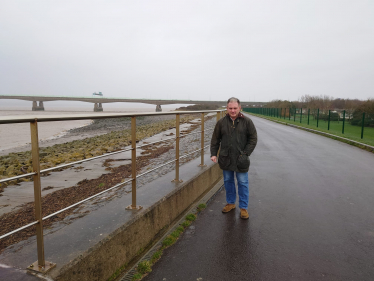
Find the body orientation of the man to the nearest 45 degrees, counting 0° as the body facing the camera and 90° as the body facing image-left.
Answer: approximately 0°

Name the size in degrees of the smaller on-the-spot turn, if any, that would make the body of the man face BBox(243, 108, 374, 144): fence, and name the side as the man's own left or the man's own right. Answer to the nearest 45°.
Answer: approximately 180°
